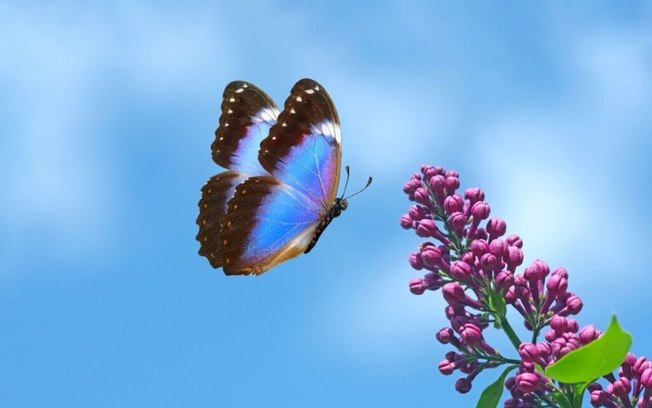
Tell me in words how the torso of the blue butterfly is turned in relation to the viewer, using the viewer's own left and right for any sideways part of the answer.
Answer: facing to the right of the viewer
